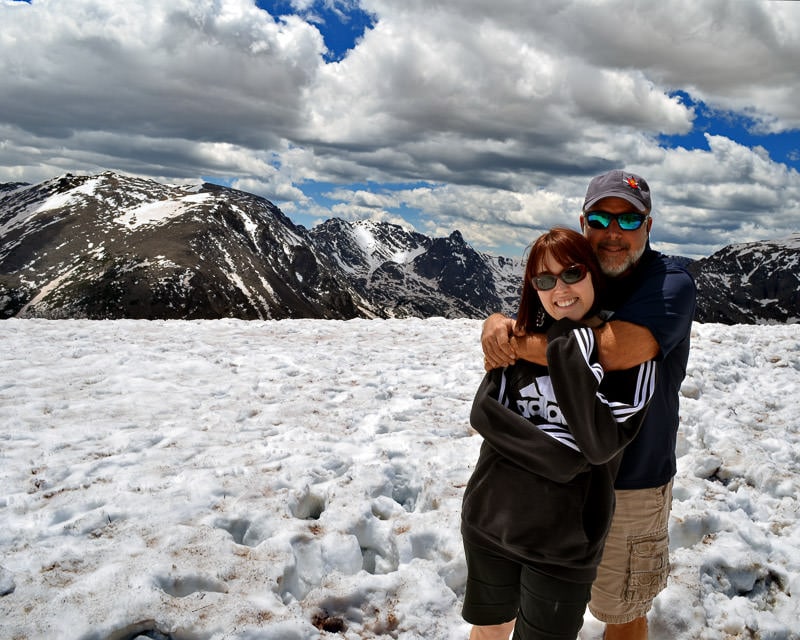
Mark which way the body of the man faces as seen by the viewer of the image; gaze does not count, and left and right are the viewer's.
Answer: facing the viewer and to the left of the viewer

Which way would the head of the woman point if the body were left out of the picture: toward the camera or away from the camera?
toward the camera

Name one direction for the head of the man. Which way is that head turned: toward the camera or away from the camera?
toward the camera
